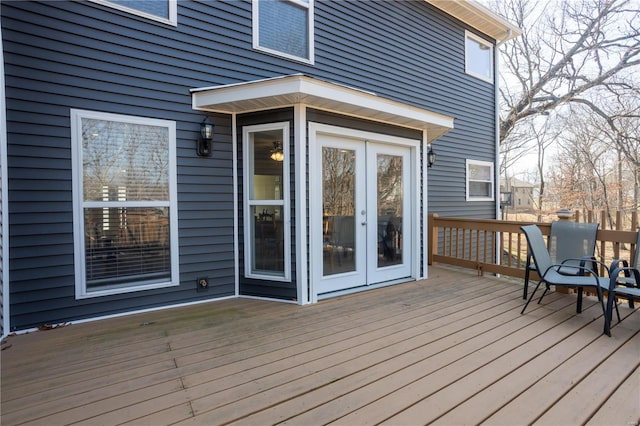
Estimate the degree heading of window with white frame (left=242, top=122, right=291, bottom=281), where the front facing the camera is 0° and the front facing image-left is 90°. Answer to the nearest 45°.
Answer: approximately 45°

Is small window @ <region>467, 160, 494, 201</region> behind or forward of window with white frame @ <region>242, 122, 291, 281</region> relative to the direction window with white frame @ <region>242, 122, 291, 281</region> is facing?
behind

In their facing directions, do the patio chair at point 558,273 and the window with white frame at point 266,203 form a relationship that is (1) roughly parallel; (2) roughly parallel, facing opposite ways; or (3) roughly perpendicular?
roughly perpendicular
